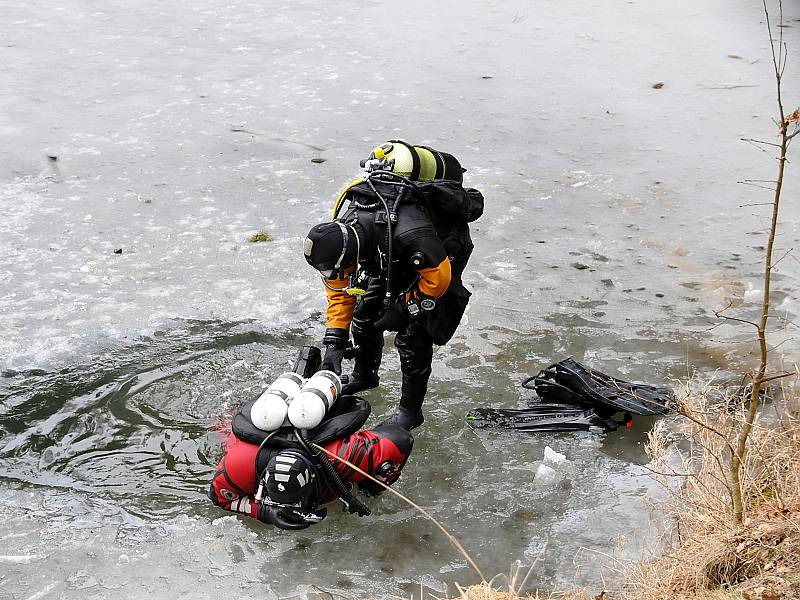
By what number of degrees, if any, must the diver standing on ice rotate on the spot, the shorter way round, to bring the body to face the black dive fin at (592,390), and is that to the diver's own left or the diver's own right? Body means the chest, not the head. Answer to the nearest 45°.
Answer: approximately 135° to the diver's own left

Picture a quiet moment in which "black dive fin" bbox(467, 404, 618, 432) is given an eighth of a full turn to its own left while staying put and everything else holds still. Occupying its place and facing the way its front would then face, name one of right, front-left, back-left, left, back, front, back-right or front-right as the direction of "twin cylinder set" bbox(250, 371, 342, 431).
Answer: front

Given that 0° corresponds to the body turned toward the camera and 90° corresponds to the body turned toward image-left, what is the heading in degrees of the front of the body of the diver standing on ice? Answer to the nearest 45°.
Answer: approximately 45°

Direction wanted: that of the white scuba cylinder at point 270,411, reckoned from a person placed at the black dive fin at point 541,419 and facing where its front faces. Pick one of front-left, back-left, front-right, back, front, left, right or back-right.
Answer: front-left

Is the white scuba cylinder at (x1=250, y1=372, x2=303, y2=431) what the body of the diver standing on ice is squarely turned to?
yes

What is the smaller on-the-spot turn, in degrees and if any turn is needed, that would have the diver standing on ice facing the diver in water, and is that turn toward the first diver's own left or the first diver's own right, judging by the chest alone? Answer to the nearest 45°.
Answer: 0° — they already face them

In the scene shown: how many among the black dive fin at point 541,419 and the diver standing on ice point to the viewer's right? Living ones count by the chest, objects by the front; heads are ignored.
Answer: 0

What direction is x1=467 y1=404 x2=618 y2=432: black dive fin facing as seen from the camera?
to the viewer's left
